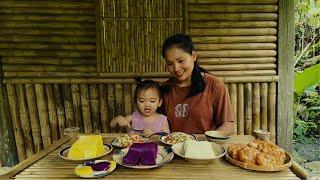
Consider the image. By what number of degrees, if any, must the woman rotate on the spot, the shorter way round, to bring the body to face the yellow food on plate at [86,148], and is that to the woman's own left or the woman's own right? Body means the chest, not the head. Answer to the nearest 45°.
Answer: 0° — they already face it

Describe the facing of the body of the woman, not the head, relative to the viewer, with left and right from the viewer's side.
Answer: facing the viewer and to the left of the viewer

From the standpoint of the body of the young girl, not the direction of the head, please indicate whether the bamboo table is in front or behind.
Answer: in front

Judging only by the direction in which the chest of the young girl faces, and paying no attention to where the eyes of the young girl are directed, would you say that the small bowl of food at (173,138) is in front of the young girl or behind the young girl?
in front

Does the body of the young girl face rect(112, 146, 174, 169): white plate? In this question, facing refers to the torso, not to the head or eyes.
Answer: yes

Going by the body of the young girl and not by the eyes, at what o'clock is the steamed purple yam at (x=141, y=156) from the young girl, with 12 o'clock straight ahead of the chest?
The steamed purple yam is roughly at 12 o'clock from the young girl.

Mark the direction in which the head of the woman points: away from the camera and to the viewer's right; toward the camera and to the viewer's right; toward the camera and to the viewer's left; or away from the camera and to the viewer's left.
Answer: toward the camera and to the viewer's left

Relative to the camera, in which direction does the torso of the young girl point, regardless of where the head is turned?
toward the camera

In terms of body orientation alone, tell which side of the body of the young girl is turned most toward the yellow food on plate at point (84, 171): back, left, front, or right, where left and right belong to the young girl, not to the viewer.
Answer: front

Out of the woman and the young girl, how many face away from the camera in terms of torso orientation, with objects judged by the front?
0

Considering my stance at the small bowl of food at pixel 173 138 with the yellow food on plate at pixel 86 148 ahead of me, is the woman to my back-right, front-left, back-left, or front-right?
back-right
